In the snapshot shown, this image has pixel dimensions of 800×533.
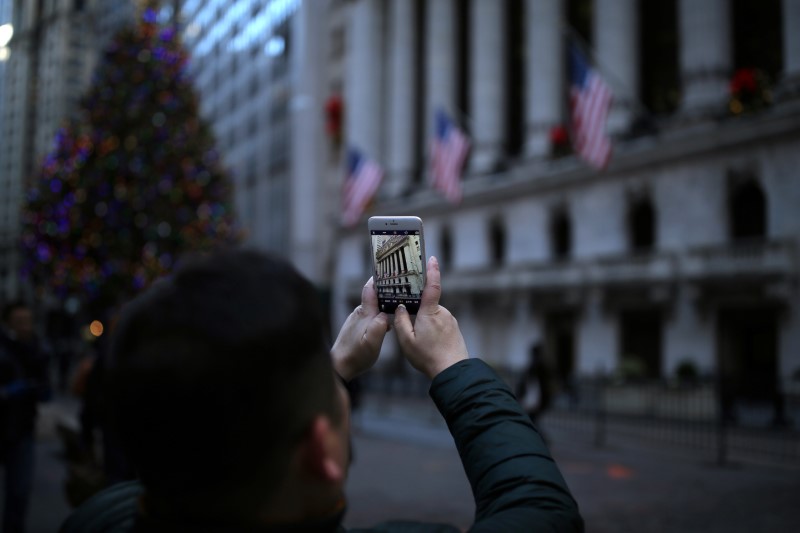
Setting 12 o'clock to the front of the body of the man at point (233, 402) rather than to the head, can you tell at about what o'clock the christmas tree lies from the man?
The christmas tree is roughly at 10 o'clock from the man.

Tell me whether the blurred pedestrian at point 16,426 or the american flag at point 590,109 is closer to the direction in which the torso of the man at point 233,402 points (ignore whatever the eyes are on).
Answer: the american flag

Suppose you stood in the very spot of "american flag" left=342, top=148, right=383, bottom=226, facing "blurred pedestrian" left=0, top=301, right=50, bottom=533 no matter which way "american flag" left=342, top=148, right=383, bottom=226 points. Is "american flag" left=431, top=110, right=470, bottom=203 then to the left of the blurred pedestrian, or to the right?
left

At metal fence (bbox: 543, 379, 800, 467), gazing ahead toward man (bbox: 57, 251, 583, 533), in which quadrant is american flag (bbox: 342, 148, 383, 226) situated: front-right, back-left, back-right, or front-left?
back-right

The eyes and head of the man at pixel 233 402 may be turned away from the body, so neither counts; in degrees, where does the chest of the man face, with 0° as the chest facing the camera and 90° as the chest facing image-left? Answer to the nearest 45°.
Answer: approximately 225°

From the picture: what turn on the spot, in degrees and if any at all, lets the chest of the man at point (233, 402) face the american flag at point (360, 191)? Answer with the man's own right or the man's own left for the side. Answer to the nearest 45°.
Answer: approximately 45° to the man's own left

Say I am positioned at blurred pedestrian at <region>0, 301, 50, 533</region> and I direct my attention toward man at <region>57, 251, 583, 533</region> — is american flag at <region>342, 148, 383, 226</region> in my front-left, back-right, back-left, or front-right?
back-left

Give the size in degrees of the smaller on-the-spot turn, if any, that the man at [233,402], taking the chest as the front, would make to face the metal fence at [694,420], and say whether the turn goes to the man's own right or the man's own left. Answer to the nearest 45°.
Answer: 0° — they already face it

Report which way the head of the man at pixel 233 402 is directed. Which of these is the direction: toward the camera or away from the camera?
away from the camera
